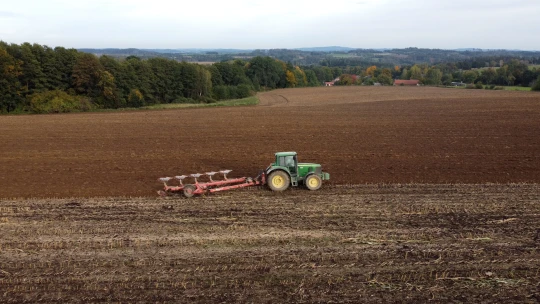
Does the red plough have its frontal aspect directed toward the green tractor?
yes

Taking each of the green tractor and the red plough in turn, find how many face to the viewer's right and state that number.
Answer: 2

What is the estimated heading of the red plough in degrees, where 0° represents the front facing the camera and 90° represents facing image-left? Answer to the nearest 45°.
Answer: approximately 270°

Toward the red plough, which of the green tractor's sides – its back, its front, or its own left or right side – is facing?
back

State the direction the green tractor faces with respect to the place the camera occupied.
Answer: facing to the right of the viewer
